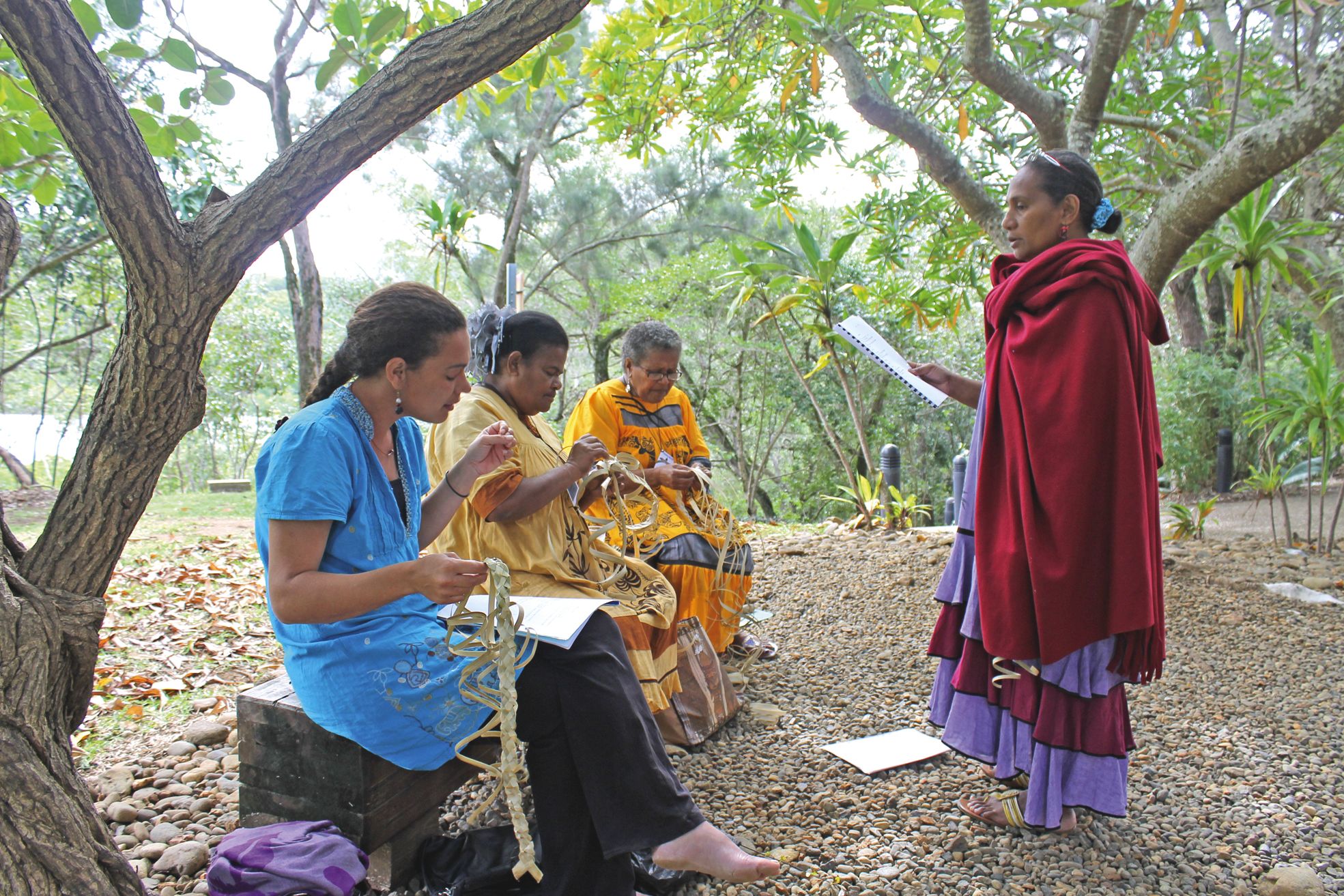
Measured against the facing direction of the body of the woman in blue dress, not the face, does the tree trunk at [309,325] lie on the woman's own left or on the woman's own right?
on the woman's own left

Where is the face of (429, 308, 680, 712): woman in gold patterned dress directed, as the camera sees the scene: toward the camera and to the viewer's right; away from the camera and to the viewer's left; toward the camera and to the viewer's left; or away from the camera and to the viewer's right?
toward the camera and to the viewer's right

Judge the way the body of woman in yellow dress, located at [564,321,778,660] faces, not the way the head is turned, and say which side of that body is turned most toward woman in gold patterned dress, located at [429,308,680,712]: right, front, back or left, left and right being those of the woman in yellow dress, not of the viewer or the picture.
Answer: right

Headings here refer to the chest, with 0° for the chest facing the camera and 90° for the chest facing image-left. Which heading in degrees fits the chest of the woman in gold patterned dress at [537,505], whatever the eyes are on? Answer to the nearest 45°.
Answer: approximately 270°

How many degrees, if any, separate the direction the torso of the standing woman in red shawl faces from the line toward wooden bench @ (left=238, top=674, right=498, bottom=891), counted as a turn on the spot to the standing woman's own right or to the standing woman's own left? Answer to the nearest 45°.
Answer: approximately 45° to the standing woman's own left

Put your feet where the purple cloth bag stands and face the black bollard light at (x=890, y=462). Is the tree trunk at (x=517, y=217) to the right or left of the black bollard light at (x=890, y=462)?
left

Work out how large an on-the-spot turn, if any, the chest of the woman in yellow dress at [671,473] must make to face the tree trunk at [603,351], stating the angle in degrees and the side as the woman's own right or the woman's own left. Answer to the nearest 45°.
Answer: approximately 135° to the woman's own left

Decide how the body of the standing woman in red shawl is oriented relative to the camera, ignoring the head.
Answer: to the viewer's left

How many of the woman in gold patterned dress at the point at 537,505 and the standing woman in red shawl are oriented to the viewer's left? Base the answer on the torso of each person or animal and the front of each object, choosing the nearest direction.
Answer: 1

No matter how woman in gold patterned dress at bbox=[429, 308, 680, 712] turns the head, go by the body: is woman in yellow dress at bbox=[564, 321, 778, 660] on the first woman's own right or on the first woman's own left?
on the first woman's own left

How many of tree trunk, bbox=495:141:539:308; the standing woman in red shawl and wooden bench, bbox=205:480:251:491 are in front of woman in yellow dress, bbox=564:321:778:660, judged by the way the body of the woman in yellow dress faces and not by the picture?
1

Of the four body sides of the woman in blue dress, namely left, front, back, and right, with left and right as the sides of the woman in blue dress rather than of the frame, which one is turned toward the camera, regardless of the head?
right
